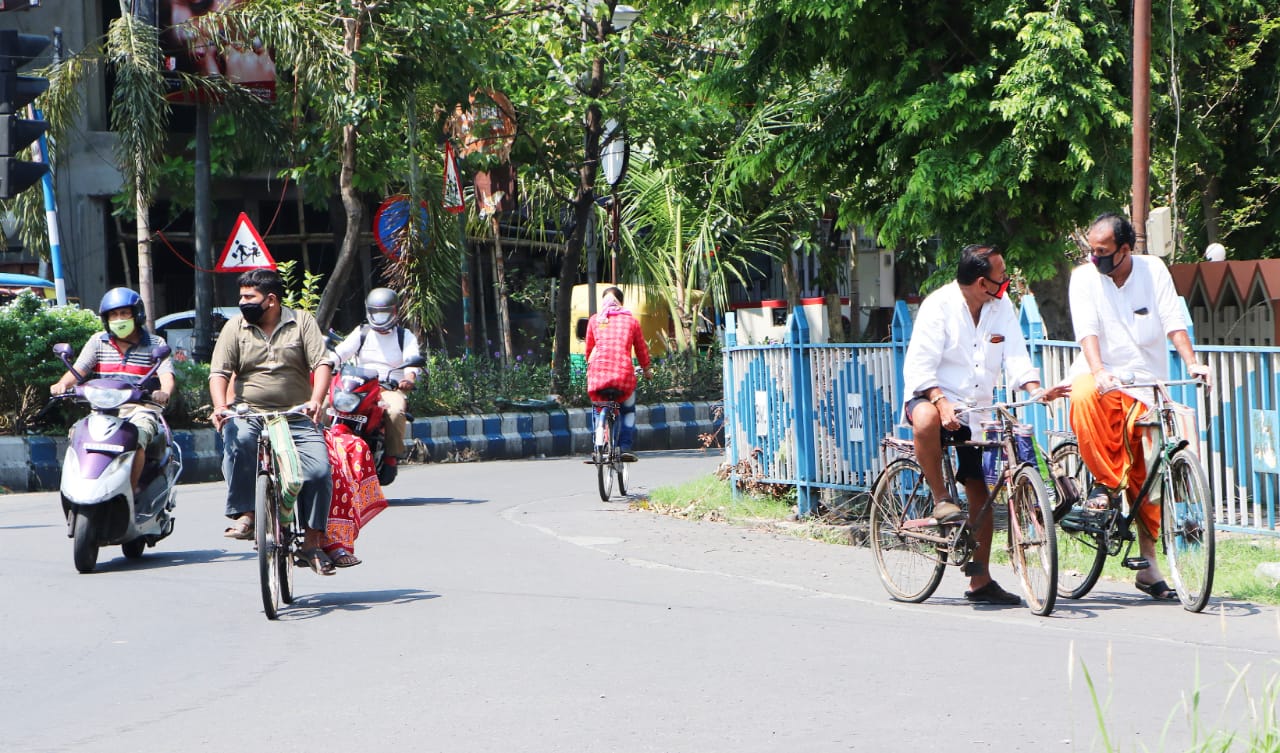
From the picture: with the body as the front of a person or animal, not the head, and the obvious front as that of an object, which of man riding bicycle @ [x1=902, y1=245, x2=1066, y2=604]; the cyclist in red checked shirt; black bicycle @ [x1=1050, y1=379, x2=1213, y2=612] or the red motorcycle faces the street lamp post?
the cyclist in red checked shirt

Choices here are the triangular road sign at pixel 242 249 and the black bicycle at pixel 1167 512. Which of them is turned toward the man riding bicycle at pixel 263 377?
the triangular road sign

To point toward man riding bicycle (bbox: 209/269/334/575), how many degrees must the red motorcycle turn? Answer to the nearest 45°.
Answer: approximately 45° to its left

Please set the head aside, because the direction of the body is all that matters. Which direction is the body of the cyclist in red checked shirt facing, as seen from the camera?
away from the camera

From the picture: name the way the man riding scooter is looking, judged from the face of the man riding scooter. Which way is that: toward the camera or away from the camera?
toward the camera

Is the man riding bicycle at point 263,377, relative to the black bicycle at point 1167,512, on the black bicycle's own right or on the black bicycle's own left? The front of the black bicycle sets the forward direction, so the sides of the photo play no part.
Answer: on the black bicycle's own right

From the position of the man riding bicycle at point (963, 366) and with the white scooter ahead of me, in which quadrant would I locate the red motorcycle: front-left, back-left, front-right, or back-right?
front-right

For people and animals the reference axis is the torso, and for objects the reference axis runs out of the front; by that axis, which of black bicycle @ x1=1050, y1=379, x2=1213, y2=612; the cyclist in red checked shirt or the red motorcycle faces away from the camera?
the cyclist in red checked shirt

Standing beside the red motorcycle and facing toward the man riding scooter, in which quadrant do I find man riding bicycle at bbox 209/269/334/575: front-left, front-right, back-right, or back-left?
front-left

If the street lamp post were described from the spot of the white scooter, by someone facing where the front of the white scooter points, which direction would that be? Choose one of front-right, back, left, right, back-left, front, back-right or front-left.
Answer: back

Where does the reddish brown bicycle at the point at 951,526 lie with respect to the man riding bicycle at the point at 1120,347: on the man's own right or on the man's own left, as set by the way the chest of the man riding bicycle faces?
on the man's own right

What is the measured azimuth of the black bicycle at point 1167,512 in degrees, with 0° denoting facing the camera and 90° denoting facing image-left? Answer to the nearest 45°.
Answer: approximately 315°

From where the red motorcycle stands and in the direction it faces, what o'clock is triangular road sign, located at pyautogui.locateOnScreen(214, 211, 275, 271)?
The triangular road sign is roughly at 4 o'clock from the red motorcycle.

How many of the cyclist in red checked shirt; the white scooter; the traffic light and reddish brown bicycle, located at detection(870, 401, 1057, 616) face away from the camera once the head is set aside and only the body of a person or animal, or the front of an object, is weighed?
1

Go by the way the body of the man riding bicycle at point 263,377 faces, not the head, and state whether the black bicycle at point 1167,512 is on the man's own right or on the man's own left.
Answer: on the man's own left
